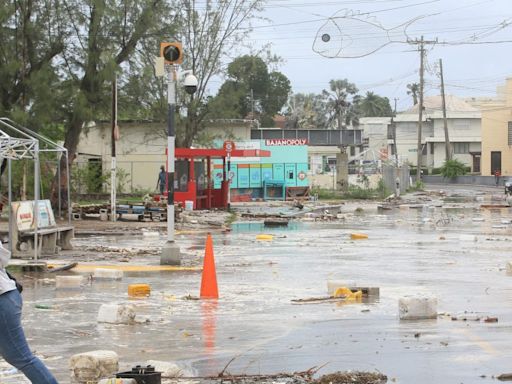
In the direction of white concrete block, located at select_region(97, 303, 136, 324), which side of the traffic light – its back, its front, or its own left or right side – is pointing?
front

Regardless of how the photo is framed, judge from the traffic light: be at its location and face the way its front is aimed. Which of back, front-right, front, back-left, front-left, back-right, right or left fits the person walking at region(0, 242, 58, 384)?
front

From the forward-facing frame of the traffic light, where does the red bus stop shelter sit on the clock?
The red bus stop shelter is roughly at 6 o'clock from the traffic light.

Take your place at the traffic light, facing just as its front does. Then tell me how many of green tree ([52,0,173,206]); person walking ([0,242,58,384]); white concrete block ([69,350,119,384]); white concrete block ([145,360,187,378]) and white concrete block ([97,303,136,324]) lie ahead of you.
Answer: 4

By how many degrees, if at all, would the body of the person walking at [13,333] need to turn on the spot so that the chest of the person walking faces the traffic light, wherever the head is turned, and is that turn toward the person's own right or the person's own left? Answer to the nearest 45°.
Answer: approximately 90° to the person's own right

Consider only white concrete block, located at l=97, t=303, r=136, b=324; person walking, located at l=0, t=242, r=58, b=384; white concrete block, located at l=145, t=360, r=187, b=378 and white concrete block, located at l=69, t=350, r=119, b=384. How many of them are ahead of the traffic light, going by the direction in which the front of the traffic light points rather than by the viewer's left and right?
4

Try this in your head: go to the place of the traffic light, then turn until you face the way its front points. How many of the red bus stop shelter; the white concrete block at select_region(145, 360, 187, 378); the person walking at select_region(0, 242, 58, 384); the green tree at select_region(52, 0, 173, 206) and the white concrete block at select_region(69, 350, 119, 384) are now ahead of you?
3

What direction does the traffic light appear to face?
toward the camera

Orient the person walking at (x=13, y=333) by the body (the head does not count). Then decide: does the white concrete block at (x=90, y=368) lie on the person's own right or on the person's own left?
on the person's own right

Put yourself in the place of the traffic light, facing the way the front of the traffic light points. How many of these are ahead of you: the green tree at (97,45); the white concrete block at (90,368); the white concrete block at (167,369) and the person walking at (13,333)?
3
